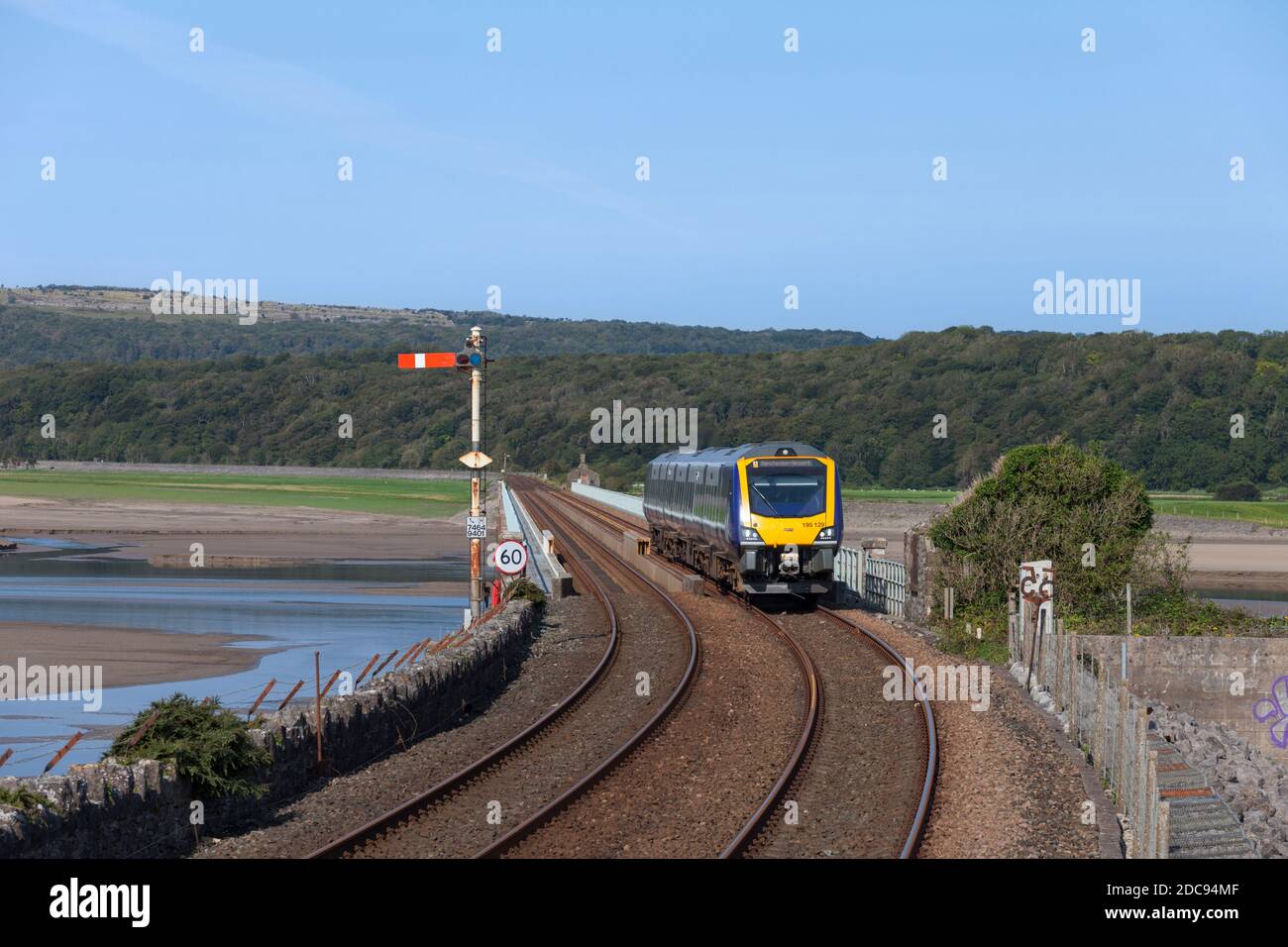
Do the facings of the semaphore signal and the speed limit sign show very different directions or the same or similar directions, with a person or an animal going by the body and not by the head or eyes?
same or similar directions

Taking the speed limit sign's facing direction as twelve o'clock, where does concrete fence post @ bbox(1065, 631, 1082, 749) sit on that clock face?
The concrete fence post is roughly at 11 o'clock from the speed limit sign.

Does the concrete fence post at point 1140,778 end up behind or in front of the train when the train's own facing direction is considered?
in front

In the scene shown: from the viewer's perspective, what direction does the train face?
toward the camera

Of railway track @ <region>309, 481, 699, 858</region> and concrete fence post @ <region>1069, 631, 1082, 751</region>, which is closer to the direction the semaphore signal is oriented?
the railway track

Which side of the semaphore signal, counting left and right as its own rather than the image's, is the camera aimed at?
front

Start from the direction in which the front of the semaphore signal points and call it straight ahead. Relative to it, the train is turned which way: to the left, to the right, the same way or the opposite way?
the same way

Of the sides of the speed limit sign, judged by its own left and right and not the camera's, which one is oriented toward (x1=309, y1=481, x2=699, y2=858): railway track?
front

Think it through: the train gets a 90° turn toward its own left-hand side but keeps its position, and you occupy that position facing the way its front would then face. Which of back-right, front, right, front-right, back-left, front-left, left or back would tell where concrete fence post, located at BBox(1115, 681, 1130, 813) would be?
right

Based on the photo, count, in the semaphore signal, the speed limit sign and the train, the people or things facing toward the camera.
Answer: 3

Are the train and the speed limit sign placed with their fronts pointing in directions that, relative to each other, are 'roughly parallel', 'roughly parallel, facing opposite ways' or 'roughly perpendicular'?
roughly parallel

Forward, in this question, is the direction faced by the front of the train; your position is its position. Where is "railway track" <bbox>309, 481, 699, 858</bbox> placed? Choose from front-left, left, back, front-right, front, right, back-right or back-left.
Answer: front
